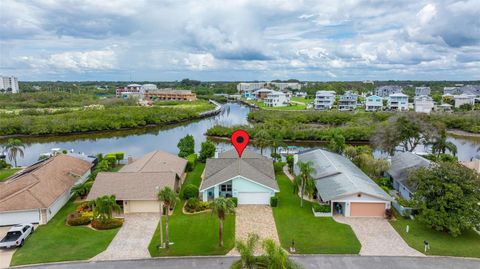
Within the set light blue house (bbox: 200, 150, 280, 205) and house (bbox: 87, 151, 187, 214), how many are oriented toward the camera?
2

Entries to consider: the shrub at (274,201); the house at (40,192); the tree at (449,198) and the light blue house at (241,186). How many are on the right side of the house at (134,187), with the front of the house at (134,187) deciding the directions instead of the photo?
1

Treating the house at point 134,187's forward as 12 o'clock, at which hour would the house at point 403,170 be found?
the house at point 403,170 is roughly at 9 o'clock from the house at point 134,187.

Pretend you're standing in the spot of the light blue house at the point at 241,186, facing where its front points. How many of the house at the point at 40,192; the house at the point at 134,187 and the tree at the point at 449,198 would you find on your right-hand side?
2

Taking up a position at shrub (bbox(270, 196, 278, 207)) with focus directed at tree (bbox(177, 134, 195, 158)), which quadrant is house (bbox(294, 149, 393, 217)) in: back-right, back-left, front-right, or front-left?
back-right

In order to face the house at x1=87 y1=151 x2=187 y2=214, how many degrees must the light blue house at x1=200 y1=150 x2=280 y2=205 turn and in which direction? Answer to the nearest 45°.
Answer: approximately 90° to its right

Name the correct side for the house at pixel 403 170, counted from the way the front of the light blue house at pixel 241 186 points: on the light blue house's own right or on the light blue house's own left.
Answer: on the light blue house's own left

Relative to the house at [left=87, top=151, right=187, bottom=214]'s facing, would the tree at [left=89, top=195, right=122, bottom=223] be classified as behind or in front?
in front

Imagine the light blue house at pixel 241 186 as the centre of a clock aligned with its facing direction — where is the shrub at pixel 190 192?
The shrub is roughly at 3 o'clock from the light blue house.

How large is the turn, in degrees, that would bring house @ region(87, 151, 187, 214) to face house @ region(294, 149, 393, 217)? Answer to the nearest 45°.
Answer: approximately 90° to its left

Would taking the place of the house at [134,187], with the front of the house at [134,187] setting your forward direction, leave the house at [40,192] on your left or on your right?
on your right

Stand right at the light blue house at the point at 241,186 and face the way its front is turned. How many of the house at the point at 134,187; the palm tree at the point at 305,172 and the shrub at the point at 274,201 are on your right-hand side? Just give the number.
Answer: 1

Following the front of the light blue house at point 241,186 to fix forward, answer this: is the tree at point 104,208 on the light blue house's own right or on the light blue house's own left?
on the light blue house's own right

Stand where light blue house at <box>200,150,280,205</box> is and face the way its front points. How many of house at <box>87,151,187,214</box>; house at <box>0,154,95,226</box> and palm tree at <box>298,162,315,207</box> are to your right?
2

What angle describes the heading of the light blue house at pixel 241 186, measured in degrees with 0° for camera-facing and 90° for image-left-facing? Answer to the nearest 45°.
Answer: approximately 0°
